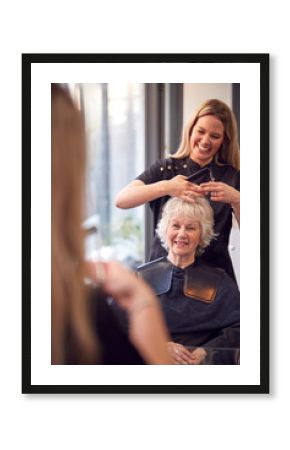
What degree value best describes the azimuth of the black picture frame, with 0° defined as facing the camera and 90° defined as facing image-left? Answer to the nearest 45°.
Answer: approximately 0°
